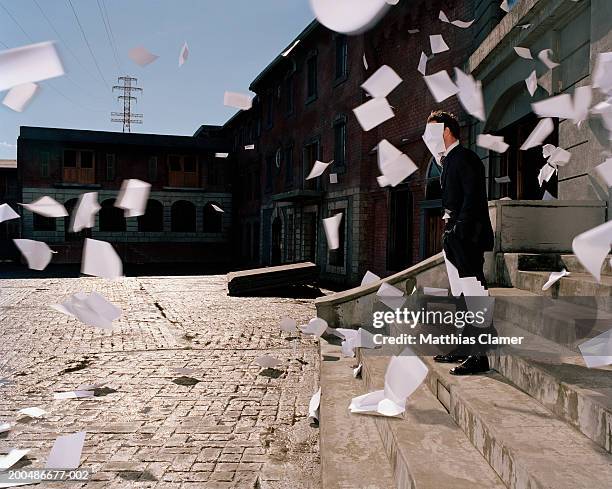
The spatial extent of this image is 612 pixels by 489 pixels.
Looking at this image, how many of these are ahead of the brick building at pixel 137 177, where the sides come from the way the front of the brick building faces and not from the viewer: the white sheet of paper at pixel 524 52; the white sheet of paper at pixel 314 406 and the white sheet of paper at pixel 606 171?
3

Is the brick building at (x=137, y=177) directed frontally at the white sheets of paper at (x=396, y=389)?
yes

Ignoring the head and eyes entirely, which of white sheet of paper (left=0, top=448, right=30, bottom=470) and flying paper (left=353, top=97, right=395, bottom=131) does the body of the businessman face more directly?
the white sheet of paper

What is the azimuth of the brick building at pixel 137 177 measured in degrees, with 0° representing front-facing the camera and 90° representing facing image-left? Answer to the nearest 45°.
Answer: approximately 0°

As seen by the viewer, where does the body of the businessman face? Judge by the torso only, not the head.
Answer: to the viewer's left

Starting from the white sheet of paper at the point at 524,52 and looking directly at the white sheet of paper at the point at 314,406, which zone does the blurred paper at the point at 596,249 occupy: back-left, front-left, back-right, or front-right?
front-left

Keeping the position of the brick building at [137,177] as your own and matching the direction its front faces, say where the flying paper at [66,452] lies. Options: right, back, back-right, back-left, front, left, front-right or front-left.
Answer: front

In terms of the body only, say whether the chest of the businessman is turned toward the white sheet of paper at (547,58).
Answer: no

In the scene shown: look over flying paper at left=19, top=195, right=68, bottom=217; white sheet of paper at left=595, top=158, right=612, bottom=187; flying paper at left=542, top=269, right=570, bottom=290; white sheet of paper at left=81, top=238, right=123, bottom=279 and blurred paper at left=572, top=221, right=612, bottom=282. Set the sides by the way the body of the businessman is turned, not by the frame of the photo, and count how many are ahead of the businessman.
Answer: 2

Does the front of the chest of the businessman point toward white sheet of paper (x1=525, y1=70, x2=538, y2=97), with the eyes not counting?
no

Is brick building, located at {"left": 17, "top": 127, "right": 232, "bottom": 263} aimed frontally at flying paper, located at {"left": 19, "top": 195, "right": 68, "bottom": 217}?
yes

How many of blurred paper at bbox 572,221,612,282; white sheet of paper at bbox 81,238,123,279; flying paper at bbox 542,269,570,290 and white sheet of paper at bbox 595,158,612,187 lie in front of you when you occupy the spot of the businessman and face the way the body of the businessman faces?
1

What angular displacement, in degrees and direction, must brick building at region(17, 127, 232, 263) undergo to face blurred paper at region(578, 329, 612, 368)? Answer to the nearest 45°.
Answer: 0° — it already faces it

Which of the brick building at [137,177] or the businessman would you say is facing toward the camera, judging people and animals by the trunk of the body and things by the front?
the brick building

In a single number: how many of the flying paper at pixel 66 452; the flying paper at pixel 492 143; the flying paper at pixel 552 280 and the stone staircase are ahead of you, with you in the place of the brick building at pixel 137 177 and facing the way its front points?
4
